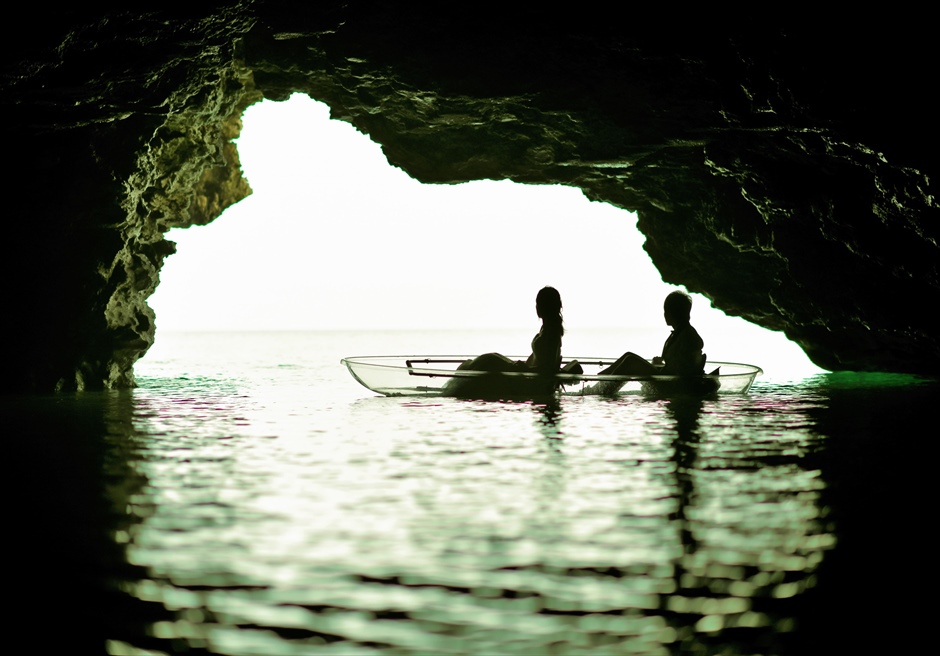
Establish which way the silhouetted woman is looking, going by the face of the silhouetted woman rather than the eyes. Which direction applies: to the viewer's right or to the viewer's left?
to the viewer's left

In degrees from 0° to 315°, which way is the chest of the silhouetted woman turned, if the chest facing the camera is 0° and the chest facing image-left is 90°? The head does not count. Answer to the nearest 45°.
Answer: approximately 90°
